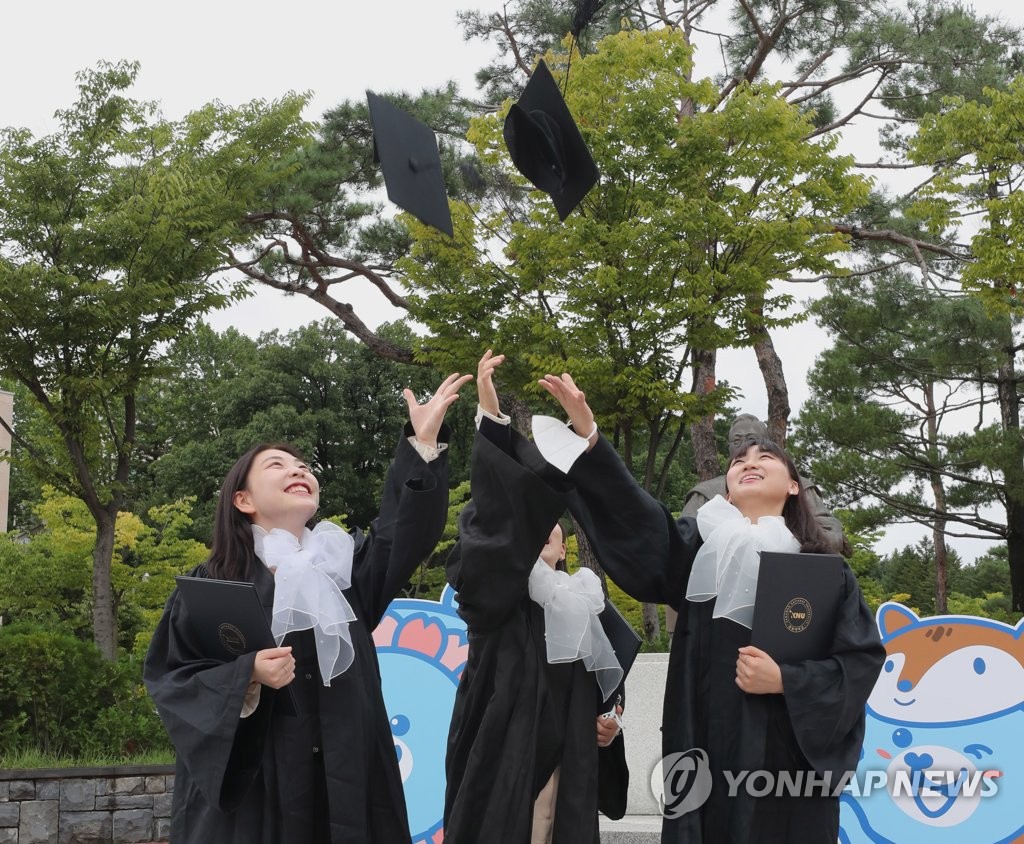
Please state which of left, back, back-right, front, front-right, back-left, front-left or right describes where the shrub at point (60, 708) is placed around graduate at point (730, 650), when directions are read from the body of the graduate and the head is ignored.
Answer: right

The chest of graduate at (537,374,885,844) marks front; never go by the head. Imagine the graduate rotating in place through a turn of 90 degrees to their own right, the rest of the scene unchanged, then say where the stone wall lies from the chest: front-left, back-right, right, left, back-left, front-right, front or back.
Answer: front

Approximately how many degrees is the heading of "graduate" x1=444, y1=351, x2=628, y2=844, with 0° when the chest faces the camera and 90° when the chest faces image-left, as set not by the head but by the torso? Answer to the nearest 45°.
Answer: approximately 315°

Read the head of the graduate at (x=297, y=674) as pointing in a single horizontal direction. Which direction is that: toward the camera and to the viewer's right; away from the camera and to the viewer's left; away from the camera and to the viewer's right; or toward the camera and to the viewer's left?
toward the camera and to the viewer's right

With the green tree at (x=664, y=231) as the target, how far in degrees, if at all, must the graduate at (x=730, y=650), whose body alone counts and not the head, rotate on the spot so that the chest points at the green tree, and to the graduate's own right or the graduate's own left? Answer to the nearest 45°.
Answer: approximately 135° to the graduate's own right

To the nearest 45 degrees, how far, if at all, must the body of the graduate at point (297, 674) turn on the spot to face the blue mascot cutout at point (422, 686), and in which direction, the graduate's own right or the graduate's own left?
approximately 135° to the graduate's own left

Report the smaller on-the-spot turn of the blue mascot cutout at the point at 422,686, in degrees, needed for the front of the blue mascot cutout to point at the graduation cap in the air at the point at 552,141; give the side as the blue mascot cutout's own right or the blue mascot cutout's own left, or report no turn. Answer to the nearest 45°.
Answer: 0° — it already faces it

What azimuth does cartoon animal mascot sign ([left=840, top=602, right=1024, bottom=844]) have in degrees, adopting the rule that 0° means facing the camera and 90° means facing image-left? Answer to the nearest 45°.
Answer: approximately 0°

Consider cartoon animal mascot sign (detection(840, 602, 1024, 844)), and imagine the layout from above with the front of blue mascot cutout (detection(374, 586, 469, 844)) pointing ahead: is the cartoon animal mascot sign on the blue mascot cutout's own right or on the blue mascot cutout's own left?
on the blue mascot cutout's own left

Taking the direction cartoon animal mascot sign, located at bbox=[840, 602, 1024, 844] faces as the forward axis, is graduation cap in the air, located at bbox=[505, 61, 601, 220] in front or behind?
in front

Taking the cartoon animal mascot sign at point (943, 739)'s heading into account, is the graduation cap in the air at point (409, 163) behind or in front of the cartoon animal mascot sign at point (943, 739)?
in front

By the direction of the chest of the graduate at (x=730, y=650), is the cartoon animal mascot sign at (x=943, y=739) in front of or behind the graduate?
behind
